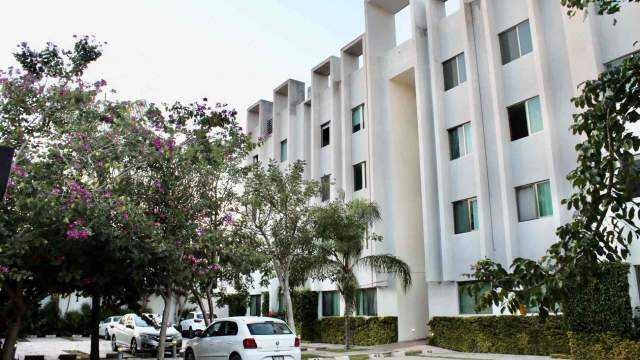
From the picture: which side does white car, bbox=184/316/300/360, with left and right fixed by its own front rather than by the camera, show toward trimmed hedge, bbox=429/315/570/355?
right

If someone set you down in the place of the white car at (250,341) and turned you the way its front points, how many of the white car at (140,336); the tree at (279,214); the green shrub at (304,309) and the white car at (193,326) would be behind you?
0

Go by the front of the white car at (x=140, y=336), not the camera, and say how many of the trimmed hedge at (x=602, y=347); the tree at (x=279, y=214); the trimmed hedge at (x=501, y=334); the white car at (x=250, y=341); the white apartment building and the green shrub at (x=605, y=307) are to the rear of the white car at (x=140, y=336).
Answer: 0

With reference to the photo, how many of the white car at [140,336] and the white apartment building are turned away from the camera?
0

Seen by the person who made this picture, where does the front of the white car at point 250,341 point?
facing away from the viewer and to the left of the viewer

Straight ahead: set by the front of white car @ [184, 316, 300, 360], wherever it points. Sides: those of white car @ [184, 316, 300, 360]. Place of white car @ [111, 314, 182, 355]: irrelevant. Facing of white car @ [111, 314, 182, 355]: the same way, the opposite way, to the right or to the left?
the opposite way

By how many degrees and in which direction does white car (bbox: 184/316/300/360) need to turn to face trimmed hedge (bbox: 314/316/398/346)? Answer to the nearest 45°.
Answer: approximately 90° to its right

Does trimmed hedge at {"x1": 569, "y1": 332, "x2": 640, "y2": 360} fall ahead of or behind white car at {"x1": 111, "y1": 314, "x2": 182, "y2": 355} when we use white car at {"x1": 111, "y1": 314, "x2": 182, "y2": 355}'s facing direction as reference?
ahead

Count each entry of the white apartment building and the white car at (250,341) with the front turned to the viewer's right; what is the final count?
0

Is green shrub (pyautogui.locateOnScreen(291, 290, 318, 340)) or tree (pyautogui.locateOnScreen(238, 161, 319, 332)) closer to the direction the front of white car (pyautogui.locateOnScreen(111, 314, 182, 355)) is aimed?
the tree

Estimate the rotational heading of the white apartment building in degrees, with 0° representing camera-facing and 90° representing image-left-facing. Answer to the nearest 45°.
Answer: approximately 45°
